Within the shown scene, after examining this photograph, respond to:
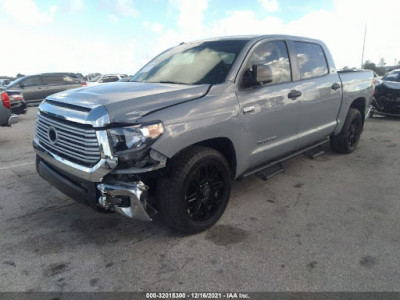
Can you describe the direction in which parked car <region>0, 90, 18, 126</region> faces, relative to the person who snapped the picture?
facing away from the viewer and to the left of the viewer

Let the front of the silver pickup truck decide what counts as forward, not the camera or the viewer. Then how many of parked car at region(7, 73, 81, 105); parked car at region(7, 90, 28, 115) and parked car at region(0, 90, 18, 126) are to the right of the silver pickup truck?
3

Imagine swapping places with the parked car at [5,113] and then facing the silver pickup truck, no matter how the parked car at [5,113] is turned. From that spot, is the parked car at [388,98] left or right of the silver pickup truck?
left

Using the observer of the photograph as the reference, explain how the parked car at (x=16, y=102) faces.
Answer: facing away from the viewer and to the left of the viewer

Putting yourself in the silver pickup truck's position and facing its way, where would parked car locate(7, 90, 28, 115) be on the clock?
The parked car is roughly at 3 o'clock from the silver pickup truck.

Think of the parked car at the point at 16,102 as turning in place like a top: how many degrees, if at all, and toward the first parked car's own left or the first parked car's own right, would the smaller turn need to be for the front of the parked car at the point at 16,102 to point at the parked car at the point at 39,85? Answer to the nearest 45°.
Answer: approximately 45° to the first parked car's own right

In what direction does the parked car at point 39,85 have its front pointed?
to the viewer's left

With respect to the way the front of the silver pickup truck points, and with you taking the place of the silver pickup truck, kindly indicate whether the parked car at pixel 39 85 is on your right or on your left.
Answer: on your right
